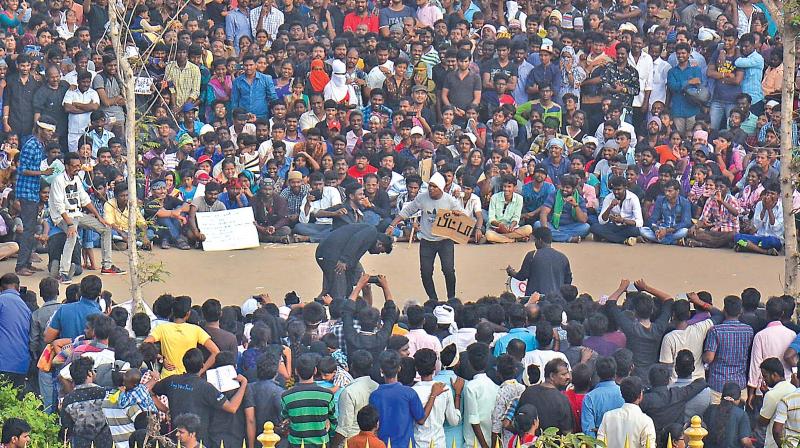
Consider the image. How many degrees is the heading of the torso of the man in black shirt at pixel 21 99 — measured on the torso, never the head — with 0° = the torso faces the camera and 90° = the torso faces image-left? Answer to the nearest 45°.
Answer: approximately 0°

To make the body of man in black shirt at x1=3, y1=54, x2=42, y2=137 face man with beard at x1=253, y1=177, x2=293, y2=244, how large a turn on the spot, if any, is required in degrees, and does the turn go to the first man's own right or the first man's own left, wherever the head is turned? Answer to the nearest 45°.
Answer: approximately 45° to the first man's own left

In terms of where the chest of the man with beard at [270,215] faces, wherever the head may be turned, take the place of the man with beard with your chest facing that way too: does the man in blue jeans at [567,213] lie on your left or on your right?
on your left

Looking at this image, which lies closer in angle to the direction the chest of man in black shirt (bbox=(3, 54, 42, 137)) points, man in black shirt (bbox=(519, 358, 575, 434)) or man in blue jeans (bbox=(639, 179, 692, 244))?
the man in black shirt

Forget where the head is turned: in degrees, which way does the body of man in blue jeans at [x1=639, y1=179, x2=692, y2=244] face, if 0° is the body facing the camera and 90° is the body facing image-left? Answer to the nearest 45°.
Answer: approximately 45°
